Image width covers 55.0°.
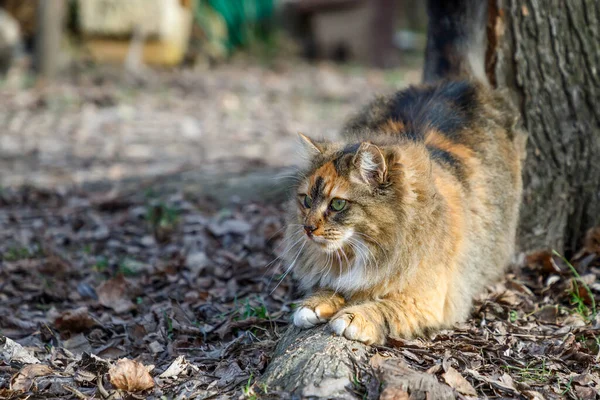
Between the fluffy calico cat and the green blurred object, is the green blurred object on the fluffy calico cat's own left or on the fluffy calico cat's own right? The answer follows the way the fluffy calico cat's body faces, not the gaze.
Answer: on the fluffy calico cat's own right

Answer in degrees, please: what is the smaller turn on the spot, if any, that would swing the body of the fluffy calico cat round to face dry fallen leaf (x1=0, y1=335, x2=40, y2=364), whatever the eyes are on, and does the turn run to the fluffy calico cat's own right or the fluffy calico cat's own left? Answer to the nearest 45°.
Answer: approximately 45° to the fluffy calico cat's own right

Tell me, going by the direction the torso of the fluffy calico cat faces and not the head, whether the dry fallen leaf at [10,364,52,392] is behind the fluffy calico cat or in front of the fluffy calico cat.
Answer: in front

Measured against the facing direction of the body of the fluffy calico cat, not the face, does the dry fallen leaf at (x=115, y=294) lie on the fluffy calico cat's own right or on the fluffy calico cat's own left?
on the fluffy calico cat's own right

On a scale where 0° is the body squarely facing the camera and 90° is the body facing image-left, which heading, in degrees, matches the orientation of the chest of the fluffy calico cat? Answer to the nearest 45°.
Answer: approximately 45°

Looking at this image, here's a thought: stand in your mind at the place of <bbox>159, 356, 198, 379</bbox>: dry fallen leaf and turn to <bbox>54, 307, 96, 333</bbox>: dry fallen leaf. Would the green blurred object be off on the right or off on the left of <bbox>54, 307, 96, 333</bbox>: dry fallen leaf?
right

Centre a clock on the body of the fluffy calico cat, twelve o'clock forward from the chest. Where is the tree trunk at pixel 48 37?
The tree trunk is roughly at 3 o'clock from the fluffy calico cat.

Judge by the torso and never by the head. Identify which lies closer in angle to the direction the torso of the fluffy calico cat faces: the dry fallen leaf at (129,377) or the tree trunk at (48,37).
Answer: the dry fallen leaf

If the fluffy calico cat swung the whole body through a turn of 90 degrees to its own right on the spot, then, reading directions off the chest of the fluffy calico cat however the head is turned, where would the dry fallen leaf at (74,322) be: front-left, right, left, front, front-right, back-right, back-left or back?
front-left

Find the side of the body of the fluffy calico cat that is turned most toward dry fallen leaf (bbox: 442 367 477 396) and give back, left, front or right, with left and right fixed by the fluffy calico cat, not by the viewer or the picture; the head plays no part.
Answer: left

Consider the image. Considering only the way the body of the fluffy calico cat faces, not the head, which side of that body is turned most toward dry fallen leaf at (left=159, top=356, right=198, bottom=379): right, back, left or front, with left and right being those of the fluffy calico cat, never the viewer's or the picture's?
front
